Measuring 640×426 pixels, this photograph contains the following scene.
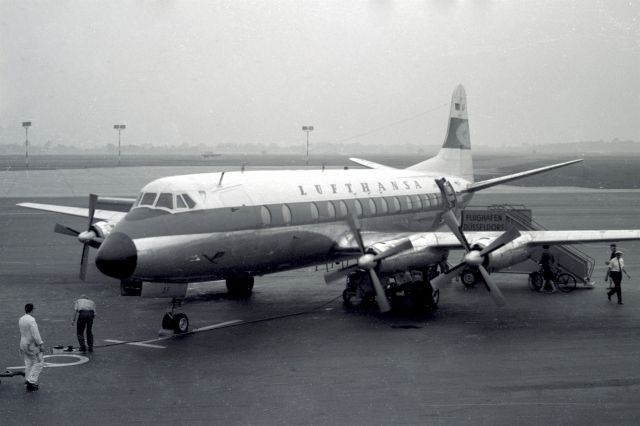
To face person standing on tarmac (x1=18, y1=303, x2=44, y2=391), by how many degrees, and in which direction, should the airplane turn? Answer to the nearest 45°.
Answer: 0° — it already faces them

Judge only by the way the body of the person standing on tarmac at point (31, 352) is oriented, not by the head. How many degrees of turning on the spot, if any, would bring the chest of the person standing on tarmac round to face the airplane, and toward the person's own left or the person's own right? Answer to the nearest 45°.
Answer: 0° — they already face it

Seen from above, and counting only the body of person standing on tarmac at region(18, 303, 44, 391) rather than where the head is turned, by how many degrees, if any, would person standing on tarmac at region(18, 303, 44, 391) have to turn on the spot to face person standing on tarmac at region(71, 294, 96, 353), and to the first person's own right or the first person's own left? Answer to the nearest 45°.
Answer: approximately 45° to the first person's own left

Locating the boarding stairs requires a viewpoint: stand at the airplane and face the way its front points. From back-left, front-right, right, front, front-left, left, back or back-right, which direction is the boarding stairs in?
back

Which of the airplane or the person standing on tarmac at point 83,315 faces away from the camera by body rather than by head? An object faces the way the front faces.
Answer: the person standing on tarmac

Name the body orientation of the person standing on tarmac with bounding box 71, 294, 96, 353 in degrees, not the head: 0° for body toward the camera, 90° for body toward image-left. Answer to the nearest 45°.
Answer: approximately 180°

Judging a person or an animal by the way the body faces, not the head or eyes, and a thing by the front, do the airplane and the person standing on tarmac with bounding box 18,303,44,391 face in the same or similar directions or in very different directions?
very different directions

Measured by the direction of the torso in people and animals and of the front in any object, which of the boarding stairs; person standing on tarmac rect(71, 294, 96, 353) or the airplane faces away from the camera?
the person standing on tarmac

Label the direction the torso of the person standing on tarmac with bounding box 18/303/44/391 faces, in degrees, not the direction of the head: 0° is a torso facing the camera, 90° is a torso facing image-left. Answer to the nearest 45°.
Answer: approximately 225°
